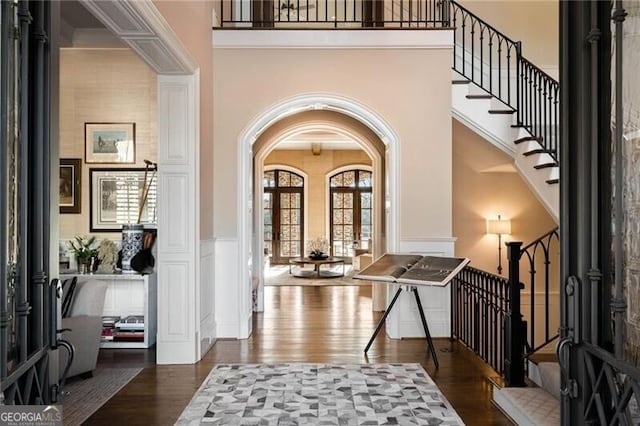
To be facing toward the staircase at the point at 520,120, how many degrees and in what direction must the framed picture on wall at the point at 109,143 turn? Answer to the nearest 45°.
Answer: approximately 90° to its left

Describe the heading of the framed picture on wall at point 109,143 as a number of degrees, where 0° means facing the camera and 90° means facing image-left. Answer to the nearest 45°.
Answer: approximately 0°

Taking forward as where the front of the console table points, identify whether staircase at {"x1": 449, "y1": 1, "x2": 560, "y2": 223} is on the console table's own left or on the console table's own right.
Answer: on the console table's own left

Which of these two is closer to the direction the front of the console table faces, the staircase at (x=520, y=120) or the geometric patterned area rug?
the geometric patterned area rug
